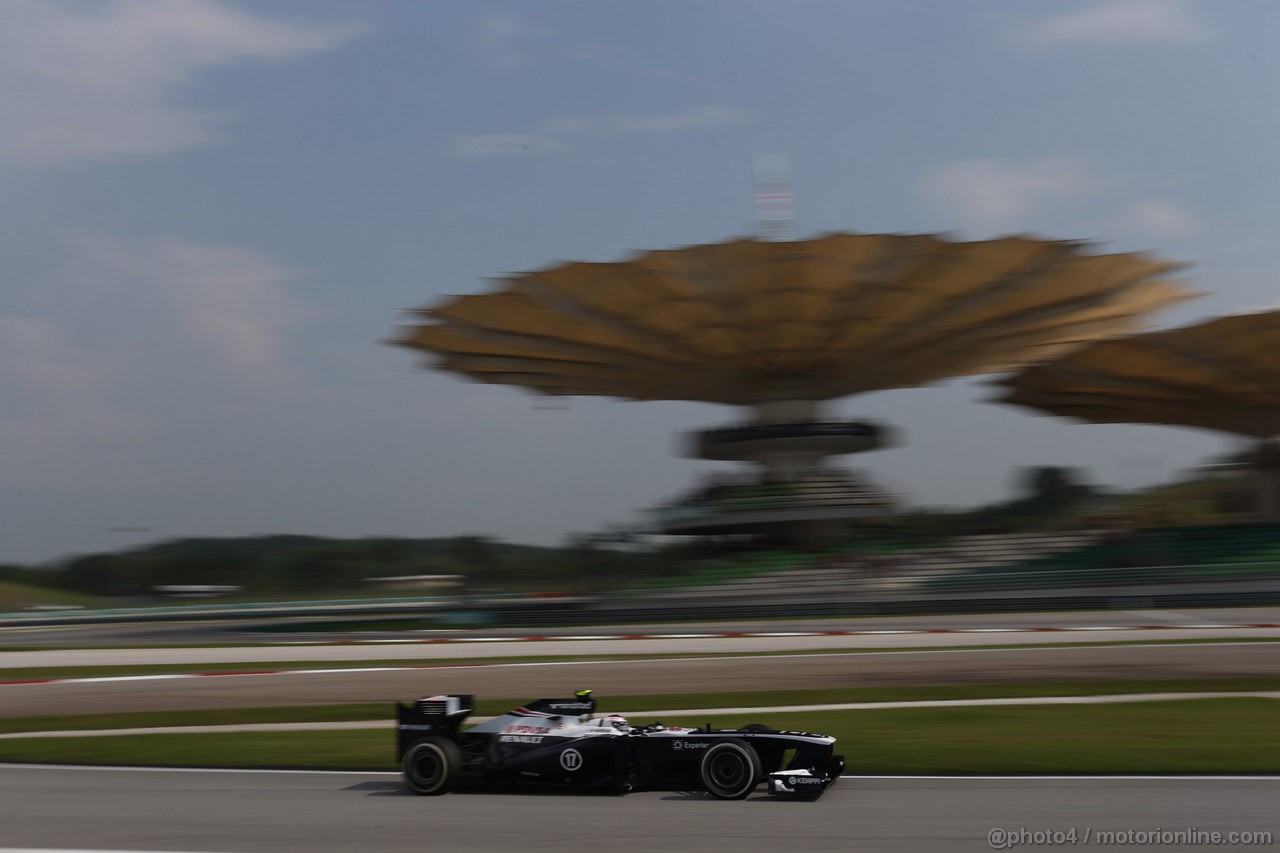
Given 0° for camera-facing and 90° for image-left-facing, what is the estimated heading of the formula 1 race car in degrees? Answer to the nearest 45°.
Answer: approximately 270°

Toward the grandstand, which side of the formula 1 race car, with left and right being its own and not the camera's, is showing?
left
